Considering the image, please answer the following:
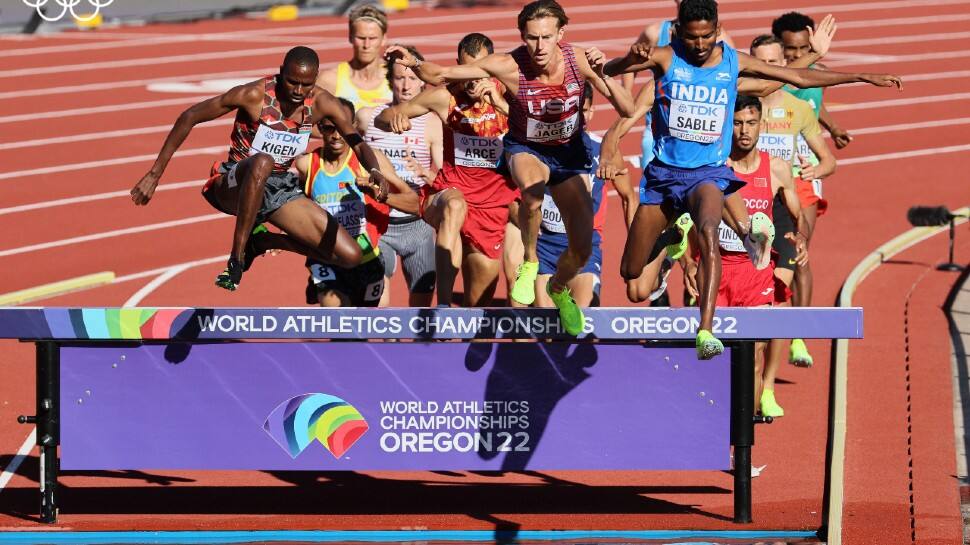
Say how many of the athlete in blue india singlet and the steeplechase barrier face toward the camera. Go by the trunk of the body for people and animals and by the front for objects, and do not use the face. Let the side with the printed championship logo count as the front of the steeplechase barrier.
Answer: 2

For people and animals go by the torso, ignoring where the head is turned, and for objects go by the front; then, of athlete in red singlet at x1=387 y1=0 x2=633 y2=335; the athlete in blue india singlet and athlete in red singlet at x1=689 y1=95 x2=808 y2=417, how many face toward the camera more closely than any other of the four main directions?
3

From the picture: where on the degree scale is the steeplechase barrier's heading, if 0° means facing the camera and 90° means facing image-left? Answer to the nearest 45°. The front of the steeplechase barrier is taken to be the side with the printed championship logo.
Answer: approximately 0°

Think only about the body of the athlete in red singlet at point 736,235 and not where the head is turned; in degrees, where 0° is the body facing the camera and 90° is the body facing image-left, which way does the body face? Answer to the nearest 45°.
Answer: approximately 0°

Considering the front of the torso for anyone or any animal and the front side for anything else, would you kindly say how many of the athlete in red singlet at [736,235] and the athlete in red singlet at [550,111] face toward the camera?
2
